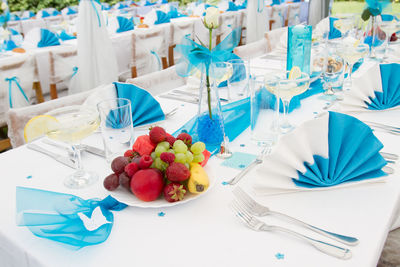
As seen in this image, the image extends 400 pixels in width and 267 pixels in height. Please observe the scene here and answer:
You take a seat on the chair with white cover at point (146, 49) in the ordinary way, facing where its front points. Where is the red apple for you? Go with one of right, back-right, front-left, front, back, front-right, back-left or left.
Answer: back-left

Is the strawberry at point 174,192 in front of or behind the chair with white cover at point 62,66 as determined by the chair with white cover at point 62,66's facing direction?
behind

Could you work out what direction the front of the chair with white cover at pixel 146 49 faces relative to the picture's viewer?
facing away from the viewer and to the left of the viewer

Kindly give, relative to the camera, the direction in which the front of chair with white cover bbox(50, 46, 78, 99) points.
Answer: facing away from the viewer and to the left of the viewer

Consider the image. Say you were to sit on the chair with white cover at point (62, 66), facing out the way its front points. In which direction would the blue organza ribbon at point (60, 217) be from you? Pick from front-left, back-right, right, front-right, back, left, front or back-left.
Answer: back-left

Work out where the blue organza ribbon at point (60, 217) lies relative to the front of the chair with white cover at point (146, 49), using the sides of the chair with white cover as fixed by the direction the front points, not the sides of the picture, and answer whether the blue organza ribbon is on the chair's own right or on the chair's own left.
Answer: on the chair's own left
